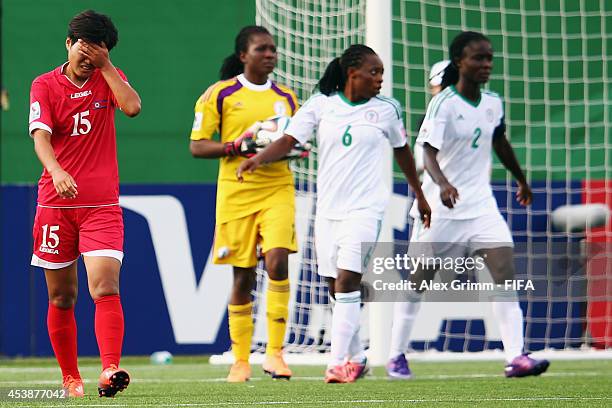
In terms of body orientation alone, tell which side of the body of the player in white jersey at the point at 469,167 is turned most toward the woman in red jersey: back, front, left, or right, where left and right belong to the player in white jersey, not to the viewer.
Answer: right

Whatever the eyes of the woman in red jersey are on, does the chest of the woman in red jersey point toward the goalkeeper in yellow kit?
no

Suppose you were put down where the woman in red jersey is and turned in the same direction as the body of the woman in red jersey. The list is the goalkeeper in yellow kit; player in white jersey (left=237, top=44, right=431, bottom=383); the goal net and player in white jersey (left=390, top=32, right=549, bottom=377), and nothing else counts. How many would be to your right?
0

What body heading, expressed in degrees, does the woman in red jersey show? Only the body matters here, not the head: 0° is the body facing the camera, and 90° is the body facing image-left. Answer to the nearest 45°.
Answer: approximately 0°

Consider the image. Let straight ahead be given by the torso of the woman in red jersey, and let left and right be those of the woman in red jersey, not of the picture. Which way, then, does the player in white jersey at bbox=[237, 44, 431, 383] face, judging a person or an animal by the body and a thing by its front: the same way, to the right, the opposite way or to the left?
the same way

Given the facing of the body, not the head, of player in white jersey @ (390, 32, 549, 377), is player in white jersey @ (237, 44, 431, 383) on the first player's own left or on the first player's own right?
on the first player's own right

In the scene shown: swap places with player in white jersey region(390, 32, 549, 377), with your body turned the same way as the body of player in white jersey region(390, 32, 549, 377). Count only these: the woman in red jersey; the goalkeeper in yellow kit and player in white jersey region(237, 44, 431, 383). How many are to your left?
0

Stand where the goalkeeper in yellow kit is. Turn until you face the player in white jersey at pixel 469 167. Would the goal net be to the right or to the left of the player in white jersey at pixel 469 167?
left

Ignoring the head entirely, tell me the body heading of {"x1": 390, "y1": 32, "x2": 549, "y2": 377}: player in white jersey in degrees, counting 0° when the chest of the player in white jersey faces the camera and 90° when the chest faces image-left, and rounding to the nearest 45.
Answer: approximately 315°

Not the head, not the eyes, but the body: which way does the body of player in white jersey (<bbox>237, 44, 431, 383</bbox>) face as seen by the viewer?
toward the camera

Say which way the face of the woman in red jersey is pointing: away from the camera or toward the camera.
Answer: toward the camera

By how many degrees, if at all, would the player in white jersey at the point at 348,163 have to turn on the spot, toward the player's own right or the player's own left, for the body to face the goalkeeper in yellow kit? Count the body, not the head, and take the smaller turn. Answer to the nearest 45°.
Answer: approximately 90° to the player's own right

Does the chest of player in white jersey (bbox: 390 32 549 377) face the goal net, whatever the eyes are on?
no

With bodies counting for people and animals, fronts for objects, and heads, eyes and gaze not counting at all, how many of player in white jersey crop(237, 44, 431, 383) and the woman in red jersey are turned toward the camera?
2

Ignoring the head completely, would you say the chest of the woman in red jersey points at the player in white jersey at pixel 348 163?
no

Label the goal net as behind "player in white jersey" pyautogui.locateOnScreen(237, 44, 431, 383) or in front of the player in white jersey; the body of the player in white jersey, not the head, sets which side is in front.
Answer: behind
